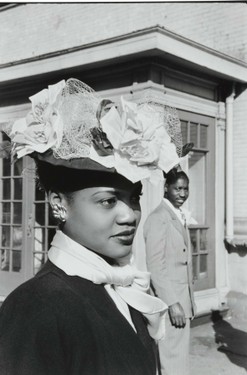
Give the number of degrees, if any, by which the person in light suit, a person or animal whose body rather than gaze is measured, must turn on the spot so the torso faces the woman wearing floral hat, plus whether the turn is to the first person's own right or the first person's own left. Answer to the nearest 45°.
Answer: approximately 45° to the first person's own right

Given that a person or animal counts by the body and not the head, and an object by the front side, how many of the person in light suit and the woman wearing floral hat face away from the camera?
0

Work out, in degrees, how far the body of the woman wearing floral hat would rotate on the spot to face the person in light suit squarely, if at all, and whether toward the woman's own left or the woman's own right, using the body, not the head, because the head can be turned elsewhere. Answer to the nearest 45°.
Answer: approximately 135° to the woman's own left

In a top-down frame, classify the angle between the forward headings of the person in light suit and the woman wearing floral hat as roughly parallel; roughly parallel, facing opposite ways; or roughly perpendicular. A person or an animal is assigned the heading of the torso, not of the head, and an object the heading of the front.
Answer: roughly parallel

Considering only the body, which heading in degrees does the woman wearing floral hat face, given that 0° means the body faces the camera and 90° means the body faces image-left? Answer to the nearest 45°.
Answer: approximately 315°
